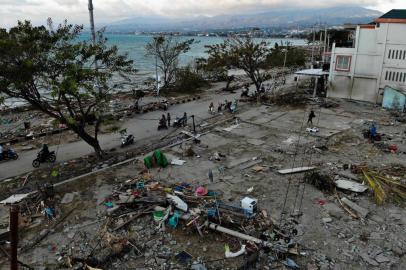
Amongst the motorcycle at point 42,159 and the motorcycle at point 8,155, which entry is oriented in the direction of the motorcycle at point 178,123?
the motorcycle at point 8,155

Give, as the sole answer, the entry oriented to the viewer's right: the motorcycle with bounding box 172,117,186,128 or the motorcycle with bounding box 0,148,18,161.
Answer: the motorcycle with bounding box 0,148,18,161

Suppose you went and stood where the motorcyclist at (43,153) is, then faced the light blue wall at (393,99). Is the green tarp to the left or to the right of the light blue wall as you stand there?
right

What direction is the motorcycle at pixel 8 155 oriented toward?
to the viewer's right

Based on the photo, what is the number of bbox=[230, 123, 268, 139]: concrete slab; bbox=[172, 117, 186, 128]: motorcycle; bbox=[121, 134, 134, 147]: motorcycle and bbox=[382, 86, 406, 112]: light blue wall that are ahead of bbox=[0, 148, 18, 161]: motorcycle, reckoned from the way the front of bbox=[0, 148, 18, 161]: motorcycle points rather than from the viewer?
4

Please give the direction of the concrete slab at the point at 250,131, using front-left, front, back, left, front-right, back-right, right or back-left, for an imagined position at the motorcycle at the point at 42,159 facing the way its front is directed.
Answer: back-left

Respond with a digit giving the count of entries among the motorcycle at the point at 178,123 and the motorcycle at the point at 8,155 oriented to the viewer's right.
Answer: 1

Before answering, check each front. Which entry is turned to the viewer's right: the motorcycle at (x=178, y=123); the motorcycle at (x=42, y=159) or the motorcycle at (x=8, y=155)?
the motorcycle at (x=8, y=155)
